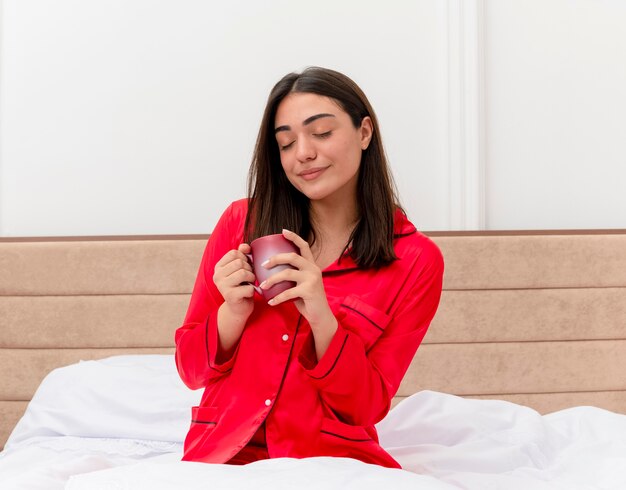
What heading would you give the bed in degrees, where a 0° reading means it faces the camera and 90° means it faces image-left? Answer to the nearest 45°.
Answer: approximately 0°
